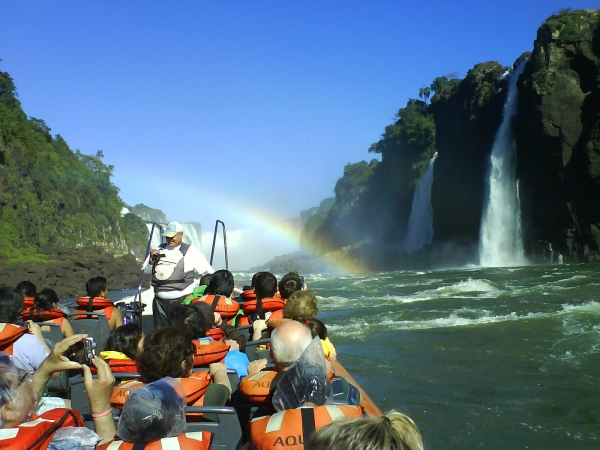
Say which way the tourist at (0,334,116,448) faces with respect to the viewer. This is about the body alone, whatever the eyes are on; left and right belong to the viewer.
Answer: facing away from the viewer and to the right of the viewer

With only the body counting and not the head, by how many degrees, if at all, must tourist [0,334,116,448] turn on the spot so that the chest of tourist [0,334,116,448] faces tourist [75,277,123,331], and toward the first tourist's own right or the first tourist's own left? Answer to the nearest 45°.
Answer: approximately 45° to the first tourist's own left

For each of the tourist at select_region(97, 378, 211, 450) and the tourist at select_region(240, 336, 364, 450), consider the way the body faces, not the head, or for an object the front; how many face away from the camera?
2

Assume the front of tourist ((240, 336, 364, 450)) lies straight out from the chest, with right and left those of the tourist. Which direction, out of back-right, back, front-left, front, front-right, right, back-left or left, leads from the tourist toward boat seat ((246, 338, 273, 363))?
front

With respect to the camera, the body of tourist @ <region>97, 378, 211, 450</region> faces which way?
away from the camera

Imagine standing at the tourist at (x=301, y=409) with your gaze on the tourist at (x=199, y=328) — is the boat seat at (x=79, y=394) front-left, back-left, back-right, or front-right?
front-left

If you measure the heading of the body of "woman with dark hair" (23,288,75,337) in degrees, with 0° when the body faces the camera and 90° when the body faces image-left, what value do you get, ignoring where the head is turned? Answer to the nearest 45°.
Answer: approximately 180°

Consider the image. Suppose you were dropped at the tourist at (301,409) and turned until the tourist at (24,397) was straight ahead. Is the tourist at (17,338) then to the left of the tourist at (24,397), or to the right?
right

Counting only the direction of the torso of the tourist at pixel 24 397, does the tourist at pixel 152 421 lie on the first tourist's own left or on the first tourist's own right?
on the first tourist's own right

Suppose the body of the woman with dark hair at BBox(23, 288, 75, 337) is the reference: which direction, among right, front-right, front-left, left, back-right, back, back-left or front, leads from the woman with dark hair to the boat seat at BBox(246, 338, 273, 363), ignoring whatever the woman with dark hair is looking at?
back-right

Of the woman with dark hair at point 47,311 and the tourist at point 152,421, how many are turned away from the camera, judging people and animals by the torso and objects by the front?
2

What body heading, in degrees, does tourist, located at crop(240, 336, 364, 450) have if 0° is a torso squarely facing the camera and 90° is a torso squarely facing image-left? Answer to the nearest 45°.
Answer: approximately 180°
